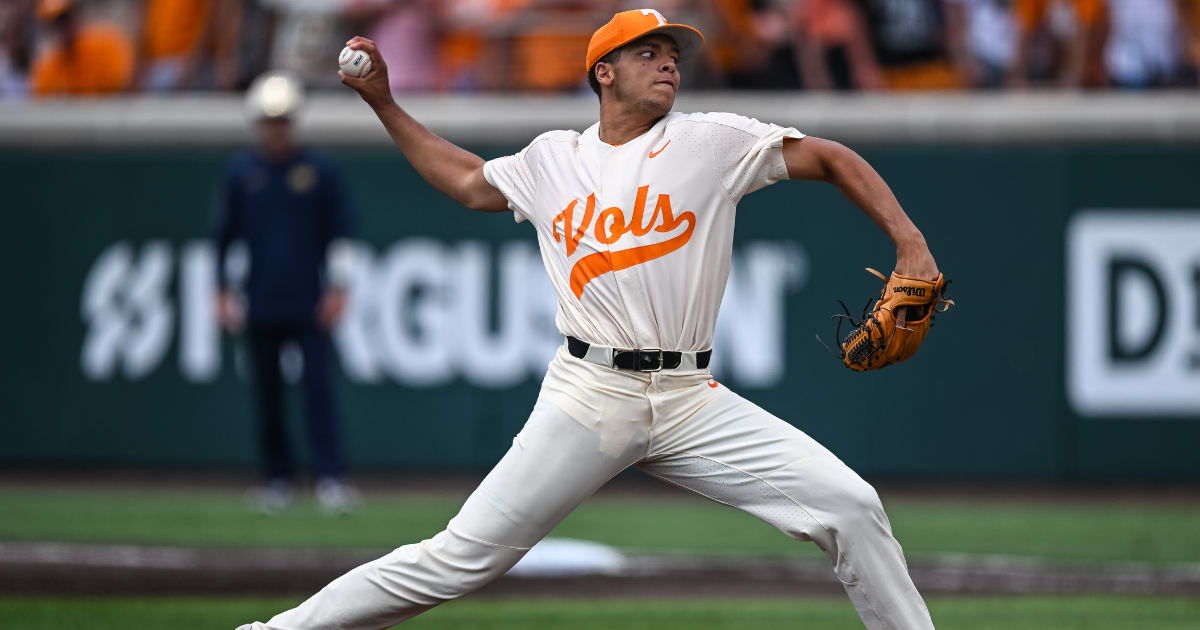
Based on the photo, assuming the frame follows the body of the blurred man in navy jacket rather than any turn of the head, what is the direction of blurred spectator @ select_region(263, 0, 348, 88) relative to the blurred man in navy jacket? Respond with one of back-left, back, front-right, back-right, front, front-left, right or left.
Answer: back

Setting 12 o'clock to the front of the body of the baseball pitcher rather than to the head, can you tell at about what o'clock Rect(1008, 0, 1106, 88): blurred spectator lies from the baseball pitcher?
The blurred spectator is roughly at 7 o'clock from the baseball pitcher.

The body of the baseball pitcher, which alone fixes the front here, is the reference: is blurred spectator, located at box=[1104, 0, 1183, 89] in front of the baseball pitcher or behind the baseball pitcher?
behind

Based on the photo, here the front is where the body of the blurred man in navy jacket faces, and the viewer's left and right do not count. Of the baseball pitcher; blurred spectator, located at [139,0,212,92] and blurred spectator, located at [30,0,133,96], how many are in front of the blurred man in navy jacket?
1

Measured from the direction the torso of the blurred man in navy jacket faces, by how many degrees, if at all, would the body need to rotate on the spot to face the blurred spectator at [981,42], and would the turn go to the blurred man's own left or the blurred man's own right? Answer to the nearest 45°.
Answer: approximately 90° to the blurred man's own left

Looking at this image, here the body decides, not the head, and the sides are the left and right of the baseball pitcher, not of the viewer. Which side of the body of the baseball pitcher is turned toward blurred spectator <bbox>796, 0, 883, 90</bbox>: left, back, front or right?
back

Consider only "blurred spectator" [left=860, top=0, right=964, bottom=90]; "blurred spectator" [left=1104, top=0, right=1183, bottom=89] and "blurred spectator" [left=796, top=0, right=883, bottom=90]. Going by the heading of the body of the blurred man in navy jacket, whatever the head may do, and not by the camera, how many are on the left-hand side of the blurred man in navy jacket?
3

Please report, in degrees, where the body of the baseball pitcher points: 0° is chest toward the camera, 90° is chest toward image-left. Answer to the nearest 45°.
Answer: approximately 0°

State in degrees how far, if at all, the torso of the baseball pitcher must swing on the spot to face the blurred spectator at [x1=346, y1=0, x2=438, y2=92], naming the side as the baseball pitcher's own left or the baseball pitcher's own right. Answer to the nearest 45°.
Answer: approximately 180°

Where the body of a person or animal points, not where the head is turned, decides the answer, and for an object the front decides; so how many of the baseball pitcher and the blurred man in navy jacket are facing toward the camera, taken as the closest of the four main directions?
2

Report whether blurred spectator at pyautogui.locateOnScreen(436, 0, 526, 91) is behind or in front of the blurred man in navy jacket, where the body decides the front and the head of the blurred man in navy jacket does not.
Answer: behind

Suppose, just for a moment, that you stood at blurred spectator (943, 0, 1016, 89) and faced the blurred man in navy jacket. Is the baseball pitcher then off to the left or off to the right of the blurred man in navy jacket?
left

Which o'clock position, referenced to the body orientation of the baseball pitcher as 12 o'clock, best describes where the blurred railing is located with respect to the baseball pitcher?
The blurred railing is roughly at 6 o'clock from the baseball pitcher.
